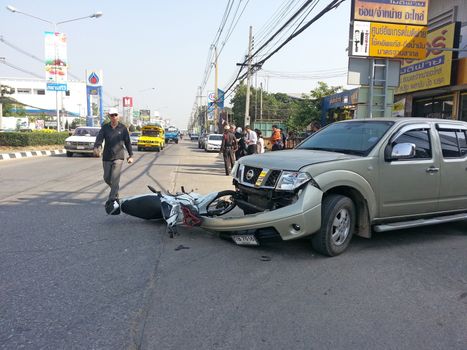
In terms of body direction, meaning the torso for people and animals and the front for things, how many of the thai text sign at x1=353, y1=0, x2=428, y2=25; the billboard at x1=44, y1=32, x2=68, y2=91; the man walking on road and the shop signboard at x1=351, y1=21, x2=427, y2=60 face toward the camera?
4

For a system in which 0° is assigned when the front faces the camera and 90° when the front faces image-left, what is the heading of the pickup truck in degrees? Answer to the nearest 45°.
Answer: approximately 45°

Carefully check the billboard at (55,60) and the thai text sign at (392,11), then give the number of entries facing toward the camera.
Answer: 2

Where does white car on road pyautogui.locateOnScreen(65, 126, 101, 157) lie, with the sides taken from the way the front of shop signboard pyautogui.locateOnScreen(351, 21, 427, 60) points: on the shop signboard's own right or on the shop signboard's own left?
on the shop signboard's own right

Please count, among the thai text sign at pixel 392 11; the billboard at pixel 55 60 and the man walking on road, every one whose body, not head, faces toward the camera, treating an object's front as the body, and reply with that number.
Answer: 3

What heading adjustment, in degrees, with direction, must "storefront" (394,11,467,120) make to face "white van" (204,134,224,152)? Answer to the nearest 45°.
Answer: approximately 90° to its right

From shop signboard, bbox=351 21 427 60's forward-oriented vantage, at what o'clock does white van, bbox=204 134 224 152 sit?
The white van is roughly at 5 o'clock from the shop signboard.

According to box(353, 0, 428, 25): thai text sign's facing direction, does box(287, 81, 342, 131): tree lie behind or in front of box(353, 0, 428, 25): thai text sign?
behind

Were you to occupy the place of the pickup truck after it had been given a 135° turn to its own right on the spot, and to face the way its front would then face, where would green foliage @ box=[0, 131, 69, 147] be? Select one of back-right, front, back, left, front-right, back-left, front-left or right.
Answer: front-left

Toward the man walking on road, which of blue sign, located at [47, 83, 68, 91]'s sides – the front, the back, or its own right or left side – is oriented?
front

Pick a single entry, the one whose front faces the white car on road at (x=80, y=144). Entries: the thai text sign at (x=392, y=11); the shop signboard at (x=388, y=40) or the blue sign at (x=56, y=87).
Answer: the blue sign

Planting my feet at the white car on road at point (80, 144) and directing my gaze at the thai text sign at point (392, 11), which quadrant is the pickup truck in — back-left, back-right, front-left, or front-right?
front-right

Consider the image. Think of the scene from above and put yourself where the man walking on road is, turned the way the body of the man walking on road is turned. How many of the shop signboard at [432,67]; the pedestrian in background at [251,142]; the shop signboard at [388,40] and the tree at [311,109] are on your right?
0

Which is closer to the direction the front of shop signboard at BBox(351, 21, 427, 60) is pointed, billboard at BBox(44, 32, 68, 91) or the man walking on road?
the man walking on road

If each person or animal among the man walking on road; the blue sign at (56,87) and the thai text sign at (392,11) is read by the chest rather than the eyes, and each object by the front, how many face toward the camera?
3

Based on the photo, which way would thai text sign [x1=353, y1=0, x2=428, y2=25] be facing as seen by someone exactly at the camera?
facing the viewer

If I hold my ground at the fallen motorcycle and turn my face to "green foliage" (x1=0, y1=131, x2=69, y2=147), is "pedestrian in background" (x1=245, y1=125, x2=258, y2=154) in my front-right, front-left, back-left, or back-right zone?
front-right

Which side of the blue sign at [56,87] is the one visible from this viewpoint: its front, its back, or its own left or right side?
front

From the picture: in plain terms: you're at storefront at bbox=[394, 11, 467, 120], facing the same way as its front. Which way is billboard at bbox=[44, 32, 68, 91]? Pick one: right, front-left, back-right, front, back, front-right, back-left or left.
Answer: front-right

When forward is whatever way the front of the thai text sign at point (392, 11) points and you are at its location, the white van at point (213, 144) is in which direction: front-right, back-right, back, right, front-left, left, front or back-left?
back-right

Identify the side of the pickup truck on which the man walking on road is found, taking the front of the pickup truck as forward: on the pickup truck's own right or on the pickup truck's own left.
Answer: on the pickup truck's own right

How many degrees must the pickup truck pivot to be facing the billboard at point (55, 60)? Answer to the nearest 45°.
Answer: approximately 90° to its right
